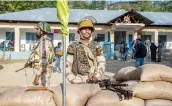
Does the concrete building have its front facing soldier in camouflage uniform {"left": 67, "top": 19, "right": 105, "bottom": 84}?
yes

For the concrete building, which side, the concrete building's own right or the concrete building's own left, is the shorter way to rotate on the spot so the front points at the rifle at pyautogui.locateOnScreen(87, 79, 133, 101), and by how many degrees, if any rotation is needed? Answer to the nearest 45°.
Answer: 0° — it already faces it

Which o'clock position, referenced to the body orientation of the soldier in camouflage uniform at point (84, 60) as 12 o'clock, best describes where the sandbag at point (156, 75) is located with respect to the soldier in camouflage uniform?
The sandbag is roughly at 9 o'clock from the soldier in camouflage uniform.

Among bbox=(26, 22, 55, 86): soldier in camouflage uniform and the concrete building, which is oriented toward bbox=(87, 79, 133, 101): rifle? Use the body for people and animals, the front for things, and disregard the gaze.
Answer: the concrete building
